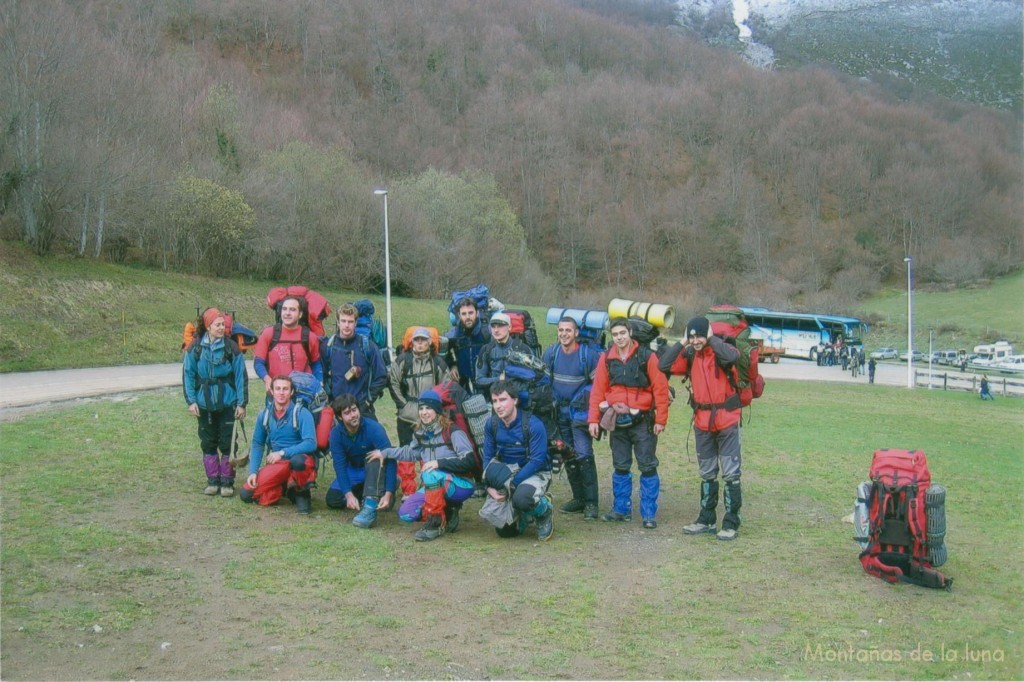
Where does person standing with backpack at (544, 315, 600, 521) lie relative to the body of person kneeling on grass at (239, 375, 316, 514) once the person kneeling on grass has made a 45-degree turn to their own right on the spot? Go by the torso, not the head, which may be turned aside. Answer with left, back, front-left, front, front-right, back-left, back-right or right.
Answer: back-left

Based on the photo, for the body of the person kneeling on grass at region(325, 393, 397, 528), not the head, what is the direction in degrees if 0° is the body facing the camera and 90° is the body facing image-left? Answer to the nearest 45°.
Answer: approximately 0°

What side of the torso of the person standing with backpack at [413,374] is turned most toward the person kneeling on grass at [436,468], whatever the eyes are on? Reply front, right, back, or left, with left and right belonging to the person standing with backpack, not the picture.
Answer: front

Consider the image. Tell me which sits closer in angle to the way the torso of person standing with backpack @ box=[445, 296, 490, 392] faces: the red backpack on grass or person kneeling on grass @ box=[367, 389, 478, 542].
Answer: the person kneeling on grass

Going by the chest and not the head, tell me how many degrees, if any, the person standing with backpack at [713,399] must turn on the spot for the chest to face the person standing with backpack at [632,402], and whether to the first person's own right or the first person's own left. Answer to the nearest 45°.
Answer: approximately 45° to the first person's own right

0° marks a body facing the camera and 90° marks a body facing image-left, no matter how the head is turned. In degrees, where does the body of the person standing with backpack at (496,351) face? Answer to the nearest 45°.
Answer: approximately 45°
